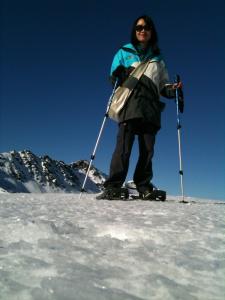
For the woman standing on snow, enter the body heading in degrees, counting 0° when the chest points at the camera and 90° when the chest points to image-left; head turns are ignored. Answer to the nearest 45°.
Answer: approximately 0°
